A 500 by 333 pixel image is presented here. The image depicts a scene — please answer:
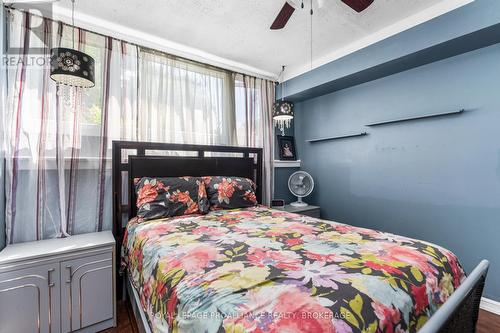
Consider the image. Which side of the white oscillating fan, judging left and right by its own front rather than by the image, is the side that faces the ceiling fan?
front

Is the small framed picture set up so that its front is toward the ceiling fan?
yes

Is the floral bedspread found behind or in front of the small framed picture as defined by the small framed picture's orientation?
in front

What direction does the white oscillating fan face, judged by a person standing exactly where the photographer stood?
facing the viewer

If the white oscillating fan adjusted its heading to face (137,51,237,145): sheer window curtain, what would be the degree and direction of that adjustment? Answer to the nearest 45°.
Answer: approximately 45° to its right

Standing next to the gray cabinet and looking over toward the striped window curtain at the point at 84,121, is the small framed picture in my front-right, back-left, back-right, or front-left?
front-right

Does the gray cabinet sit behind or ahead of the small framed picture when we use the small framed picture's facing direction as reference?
ahead

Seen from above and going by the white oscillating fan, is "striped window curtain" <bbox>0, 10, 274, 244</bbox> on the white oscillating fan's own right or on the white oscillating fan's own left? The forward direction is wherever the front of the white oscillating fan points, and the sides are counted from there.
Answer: on the white oscillating fan's own right

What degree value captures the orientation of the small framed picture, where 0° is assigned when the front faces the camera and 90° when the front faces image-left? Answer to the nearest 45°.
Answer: approximately 0°

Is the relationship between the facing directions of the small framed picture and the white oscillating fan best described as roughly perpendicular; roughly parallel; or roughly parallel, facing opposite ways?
roughly parallel

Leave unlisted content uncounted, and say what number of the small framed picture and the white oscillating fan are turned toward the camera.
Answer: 2

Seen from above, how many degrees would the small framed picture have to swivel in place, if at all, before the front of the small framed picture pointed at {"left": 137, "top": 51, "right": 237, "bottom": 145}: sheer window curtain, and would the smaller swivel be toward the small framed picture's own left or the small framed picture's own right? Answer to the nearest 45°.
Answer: approximately 45° to the small framed picture's own right
